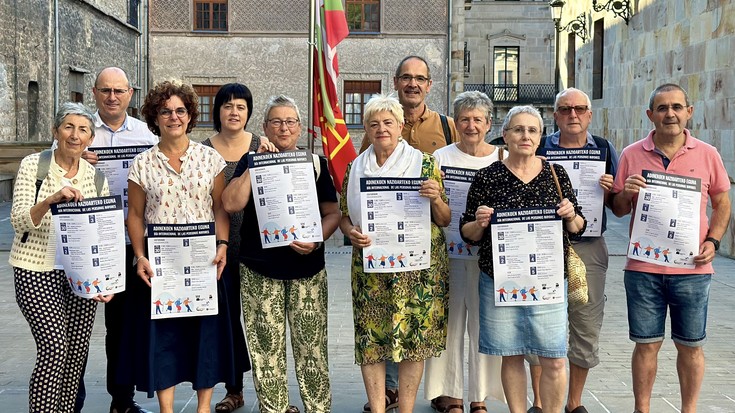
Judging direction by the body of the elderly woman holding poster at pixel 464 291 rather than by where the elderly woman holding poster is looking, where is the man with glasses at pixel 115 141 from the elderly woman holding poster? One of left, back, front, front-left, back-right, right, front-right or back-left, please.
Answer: right

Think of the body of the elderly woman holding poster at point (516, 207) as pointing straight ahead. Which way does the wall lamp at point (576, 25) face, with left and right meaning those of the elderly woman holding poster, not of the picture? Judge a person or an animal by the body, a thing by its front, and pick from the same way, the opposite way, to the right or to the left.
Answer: to the right

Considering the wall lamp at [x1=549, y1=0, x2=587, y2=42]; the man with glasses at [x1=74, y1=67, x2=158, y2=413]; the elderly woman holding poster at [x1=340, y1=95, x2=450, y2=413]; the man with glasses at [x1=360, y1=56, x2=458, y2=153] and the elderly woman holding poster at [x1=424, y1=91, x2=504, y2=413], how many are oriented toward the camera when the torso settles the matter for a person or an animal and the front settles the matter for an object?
4

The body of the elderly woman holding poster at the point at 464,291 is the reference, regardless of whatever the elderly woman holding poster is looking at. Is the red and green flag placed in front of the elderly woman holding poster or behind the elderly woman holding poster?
behind

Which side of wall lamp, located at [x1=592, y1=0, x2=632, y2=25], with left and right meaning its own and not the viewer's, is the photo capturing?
left

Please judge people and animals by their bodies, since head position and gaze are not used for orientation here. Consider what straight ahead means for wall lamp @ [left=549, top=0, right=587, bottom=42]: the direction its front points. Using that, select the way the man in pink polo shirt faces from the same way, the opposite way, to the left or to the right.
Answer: to the left

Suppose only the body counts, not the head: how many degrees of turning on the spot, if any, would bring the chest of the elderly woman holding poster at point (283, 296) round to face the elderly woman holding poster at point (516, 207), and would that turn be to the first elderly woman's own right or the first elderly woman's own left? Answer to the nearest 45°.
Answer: approximately 90° to the first elderly woman's own left

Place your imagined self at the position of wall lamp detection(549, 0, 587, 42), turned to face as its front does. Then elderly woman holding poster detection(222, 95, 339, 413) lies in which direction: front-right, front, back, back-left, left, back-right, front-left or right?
left

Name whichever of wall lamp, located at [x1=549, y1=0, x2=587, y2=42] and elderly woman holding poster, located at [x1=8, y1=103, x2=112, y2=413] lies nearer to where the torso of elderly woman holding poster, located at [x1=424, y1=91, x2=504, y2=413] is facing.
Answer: the elderly woman holding poster

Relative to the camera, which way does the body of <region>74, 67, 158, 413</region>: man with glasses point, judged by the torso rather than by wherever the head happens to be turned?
toward the camera

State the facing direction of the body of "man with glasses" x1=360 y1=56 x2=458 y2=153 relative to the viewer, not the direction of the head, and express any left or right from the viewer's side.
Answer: facing the viewer

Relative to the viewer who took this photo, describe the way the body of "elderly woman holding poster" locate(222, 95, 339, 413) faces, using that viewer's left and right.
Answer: facing the viewer

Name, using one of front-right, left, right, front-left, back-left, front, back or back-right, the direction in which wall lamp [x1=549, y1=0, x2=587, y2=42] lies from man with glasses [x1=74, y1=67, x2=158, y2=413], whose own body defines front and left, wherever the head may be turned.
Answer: back-left
